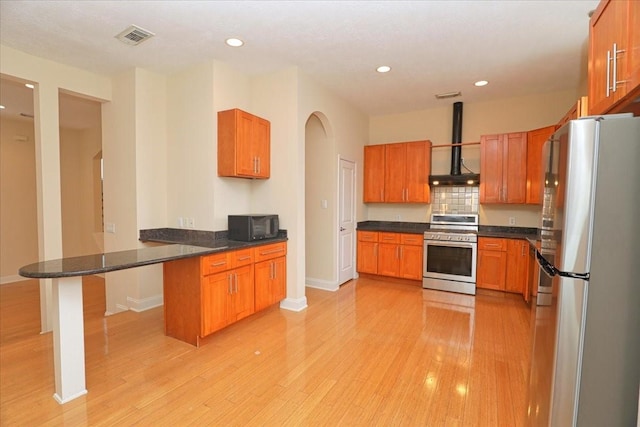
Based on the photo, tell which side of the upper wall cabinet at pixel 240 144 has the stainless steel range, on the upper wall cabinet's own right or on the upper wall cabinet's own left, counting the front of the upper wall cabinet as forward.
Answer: on the upper wall cabinet's own left

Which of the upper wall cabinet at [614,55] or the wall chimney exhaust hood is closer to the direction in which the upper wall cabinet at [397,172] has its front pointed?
the upper wall cabinet

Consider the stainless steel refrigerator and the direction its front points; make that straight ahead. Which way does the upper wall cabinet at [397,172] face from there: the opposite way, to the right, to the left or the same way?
to the left

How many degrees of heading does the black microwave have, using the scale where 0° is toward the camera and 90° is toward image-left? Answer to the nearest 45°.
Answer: approximately 315°

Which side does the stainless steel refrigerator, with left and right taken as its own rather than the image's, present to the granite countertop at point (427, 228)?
right

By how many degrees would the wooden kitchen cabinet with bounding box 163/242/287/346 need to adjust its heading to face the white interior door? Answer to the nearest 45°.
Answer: approximately 90° to its left

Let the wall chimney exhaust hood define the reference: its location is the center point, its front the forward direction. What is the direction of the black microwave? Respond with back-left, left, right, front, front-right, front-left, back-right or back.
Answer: front-right

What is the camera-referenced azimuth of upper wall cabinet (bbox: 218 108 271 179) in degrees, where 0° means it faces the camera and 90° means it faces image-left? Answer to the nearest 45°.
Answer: approximately 315°
